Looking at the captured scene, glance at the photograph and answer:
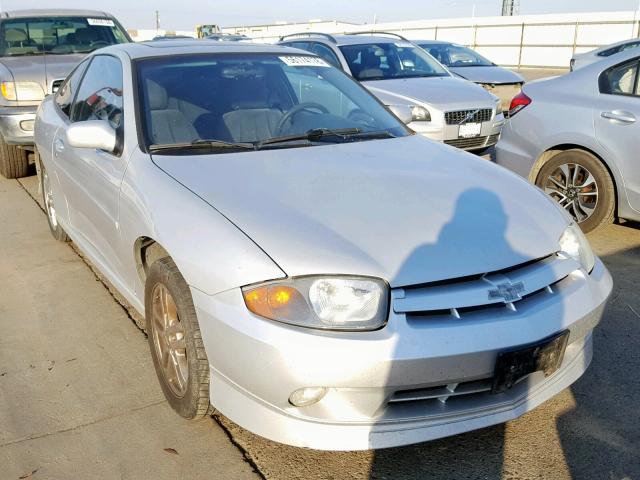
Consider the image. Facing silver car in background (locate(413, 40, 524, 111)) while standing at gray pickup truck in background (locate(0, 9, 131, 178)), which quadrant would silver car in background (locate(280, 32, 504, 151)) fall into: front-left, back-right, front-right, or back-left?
front-right

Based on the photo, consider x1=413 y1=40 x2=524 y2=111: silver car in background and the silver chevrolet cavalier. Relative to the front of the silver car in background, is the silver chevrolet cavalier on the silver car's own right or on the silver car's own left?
on the silver car's own right

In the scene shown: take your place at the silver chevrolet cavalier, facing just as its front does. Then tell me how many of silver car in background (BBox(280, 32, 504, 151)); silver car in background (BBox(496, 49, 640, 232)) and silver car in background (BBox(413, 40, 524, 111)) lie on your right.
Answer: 0

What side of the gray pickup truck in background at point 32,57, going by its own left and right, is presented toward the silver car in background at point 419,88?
left

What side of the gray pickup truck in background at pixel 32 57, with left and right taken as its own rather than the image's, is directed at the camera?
front

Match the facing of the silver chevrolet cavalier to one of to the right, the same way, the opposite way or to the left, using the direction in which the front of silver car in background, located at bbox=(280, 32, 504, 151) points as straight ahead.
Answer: the same way

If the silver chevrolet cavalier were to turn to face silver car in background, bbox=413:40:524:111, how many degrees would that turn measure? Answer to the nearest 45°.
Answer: approximately 135° to its left

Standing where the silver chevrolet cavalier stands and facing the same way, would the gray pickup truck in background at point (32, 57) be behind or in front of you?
behind

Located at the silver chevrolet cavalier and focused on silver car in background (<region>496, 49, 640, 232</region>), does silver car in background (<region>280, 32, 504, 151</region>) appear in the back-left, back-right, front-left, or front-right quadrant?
front-left

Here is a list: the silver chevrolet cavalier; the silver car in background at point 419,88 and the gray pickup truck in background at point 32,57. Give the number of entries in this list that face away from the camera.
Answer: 0

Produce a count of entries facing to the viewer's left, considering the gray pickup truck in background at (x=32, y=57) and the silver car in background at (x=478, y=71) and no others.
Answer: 0

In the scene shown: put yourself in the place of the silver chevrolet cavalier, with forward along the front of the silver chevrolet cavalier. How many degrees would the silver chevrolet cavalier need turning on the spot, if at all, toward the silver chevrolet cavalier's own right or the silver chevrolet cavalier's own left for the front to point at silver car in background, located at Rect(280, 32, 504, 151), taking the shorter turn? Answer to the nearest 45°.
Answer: approximately 135° to the silver chevrolet cavalier's own left

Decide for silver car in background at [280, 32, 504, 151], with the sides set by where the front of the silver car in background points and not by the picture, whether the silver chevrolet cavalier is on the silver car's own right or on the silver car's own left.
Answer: on the silver car's own right

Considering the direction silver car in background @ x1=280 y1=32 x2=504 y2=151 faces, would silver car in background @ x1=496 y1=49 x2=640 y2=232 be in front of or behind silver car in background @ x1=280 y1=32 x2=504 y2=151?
in front

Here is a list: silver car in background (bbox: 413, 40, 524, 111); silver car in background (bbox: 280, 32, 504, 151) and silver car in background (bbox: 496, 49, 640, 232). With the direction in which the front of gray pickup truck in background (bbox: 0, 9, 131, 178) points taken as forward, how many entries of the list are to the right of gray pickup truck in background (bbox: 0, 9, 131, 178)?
0

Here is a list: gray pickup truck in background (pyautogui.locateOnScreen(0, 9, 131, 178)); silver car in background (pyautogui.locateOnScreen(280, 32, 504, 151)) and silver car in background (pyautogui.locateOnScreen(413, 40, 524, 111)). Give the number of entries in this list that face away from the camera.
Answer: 0

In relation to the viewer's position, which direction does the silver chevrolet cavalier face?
facing the viewer and to the right of the viewer

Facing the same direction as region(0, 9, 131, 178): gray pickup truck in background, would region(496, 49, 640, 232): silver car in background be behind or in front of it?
in front

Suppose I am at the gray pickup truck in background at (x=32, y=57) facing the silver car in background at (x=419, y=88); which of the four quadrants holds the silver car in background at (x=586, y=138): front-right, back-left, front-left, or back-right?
front-right
